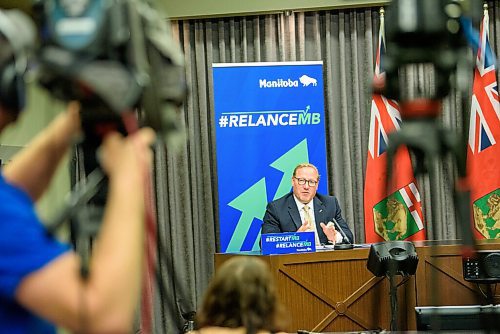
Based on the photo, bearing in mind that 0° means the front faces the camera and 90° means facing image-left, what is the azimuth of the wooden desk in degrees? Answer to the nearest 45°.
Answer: approximately 0°

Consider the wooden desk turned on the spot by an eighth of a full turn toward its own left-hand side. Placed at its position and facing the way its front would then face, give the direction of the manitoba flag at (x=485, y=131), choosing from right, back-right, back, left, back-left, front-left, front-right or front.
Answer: left

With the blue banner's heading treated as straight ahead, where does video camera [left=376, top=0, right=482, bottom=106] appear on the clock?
The video camera is roughly at 12 o'clock from the blue banner.

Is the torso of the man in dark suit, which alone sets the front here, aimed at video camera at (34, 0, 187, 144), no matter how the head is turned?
yes

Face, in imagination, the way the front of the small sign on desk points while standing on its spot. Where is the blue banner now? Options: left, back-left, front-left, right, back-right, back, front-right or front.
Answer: back

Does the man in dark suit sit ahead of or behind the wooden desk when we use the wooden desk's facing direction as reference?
behind
